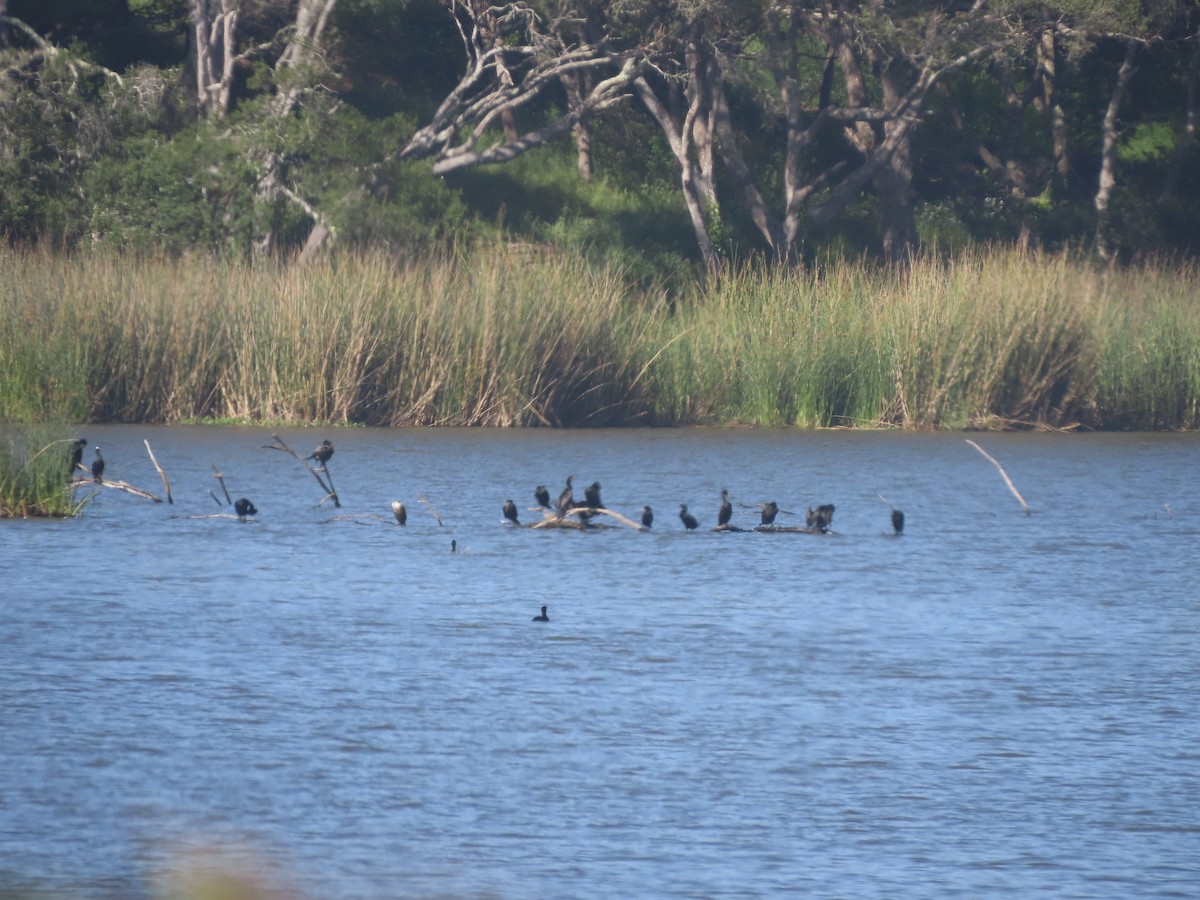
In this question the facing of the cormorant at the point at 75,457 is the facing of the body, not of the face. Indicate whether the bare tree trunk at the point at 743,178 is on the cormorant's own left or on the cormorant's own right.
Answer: on the cormorant's own left

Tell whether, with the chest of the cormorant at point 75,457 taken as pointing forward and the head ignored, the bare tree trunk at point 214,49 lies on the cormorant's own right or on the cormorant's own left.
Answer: on the cormorant's own left

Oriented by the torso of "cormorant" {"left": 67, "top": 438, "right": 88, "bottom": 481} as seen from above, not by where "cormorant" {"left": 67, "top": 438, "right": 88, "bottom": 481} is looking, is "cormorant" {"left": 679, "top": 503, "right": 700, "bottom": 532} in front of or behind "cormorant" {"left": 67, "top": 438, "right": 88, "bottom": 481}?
in front

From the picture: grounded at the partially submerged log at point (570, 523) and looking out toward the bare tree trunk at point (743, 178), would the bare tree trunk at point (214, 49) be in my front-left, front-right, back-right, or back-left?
front-left

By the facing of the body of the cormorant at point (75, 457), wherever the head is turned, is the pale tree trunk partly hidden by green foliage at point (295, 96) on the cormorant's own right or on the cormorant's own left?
on the cormorant's own left
